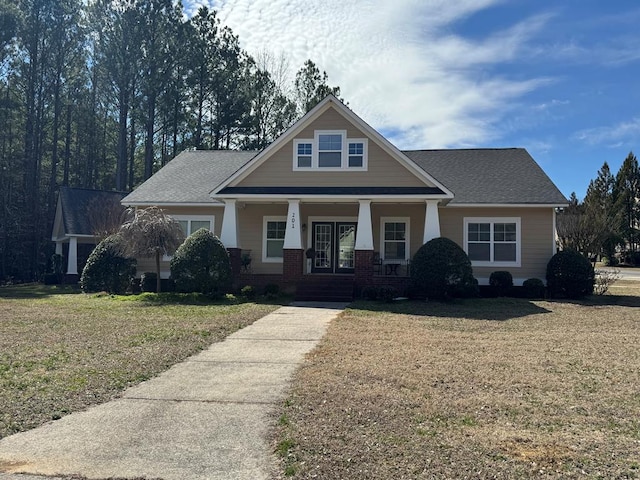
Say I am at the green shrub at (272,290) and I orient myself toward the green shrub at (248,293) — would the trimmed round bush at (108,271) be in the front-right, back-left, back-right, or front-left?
front-right

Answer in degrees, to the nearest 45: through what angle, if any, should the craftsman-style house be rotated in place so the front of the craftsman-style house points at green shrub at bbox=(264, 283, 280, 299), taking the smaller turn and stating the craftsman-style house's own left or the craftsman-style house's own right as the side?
approximately 45° to the craftsman-style house's own right

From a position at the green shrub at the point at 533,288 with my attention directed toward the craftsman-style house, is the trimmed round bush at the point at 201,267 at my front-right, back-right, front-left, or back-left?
front-left

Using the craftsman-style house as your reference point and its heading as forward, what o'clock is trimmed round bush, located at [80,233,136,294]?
The trimmed round bush is roughly at 3 o'clock from the craftsman-style house.

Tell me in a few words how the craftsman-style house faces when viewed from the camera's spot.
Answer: facing the viewer

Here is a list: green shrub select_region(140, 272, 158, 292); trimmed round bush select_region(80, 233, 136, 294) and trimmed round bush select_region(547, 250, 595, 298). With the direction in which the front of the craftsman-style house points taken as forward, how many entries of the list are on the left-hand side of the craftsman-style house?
1

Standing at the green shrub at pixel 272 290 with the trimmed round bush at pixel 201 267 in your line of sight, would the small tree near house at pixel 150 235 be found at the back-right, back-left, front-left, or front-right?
front-right

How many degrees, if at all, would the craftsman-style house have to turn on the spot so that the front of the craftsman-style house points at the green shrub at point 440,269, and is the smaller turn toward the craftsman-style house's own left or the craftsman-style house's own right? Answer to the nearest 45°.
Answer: approximately 45° to the craftsman-style house's own left

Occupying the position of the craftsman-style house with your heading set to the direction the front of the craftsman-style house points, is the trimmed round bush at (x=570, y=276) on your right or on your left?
on your left

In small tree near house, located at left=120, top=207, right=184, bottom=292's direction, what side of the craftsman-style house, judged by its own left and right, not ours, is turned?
right
